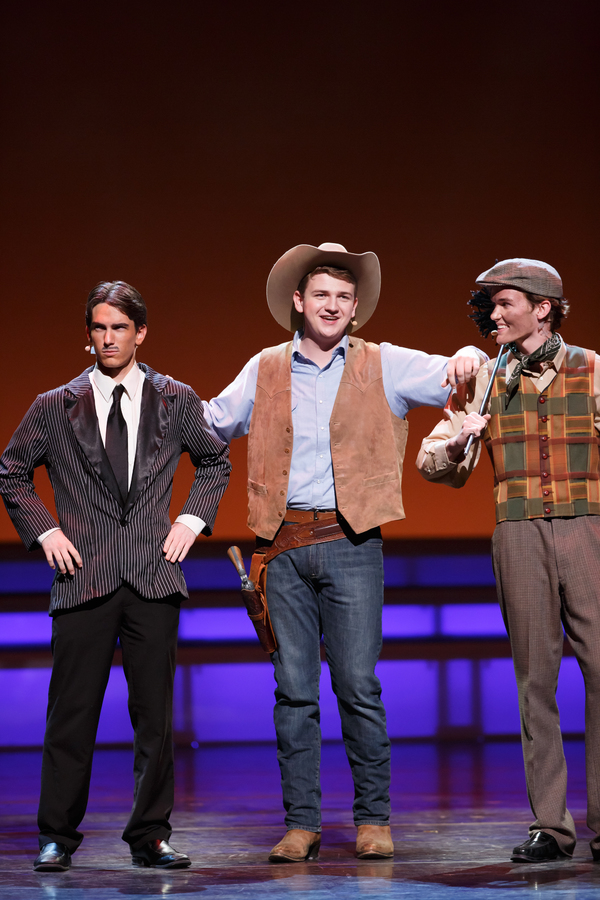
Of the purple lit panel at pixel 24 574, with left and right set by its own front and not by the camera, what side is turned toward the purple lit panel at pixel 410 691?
left

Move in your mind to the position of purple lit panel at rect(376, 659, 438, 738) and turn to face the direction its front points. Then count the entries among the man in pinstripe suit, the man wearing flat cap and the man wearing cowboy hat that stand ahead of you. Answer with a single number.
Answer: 3

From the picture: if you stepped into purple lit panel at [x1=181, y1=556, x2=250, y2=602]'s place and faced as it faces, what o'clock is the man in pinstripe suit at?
The man in pinstripe suit is roughly at 12 o'clock from the purple lit panel.

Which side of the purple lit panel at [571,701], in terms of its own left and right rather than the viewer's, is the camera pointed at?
front

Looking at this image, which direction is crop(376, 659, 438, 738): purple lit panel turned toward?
toward the camera

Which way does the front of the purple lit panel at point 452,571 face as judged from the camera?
facing the viewer

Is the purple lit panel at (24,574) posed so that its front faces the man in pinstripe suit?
yes

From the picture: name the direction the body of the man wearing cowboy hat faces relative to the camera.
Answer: toward the camera
